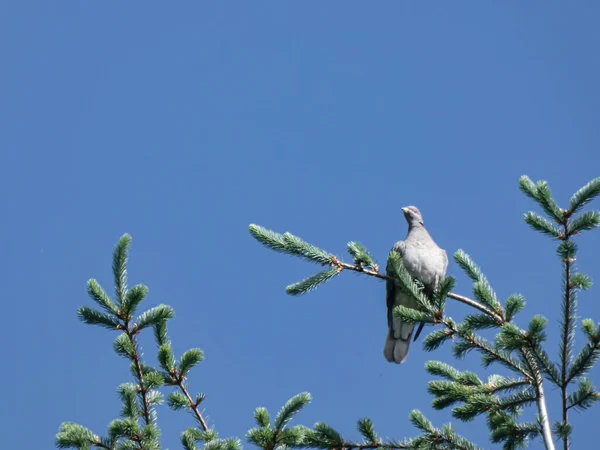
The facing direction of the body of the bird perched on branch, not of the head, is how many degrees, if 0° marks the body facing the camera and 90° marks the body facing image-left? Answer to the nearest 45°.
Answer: approximately 315°
